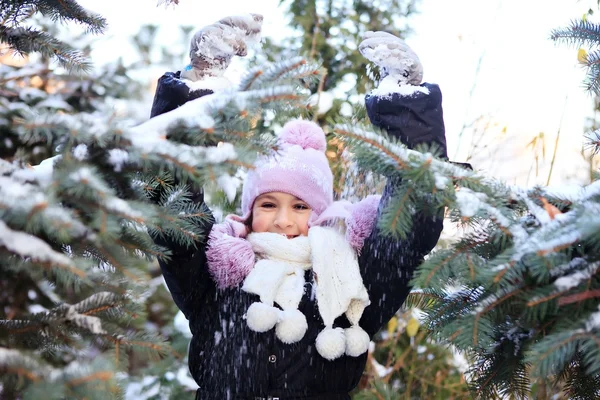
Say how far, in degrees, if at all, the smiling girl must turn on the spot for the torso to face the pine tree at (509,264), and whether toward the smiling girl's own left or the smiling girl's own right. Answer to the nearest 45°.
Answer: approximately 45° to the smiling girl's own left

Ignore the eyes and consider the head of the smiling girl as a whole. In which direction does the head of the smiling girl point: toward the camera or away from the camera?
toward the camera

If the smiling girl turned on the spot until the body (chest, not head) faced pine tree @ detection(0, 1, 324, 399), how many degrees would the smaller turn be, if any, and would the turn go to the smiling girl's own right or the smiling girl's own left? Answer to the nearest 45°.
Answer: approximately 45° to the smiling girl's own right

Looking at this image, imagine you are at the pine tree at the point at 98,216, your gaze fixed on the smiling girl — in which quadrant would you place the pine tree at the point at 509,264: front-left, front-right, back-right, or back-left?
front-right

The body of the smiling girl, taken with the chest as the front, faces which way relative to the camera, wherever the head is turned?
toward the camera

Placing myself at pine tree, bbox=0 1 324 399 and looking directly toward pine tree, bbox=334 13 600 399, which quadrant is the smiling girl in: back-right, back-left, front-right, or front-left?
front-left
